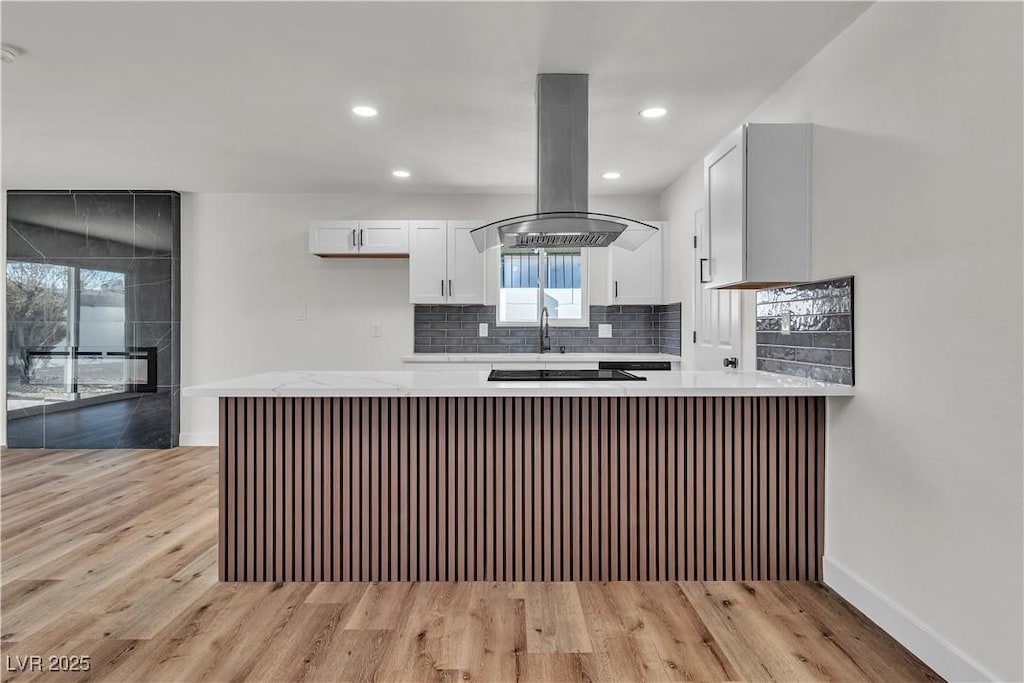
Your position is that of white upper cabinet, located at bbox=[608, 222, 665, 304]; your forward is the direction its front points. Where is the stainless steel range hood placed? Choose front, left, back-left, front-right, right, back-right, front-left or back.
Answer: front

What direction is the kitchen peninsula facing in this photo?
toward the camera

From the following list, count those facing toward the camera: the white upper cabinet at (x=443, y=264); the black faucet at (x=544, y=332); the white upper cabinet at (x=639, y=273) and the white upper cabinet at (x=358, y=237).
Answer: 4

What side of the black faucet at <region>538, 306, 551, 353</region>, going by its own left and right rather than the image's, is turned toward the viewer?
front

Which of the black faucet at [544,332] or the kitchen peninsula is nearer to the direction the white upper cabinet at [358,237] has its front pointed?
the kitchen peninsula

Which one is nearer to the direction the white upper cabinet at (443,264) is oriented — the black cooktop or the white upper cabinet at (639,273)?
the black cooktop

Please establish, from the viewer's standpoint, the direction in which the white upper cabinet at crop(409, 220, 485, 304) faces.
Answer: facing the viewer

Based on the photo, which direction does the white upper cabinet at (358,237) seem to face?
toward the camera

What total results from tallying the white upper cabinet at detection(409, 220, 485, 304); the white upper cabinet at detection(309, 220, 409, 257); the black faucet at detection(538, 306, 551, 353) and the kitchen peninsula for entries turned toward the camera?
4
